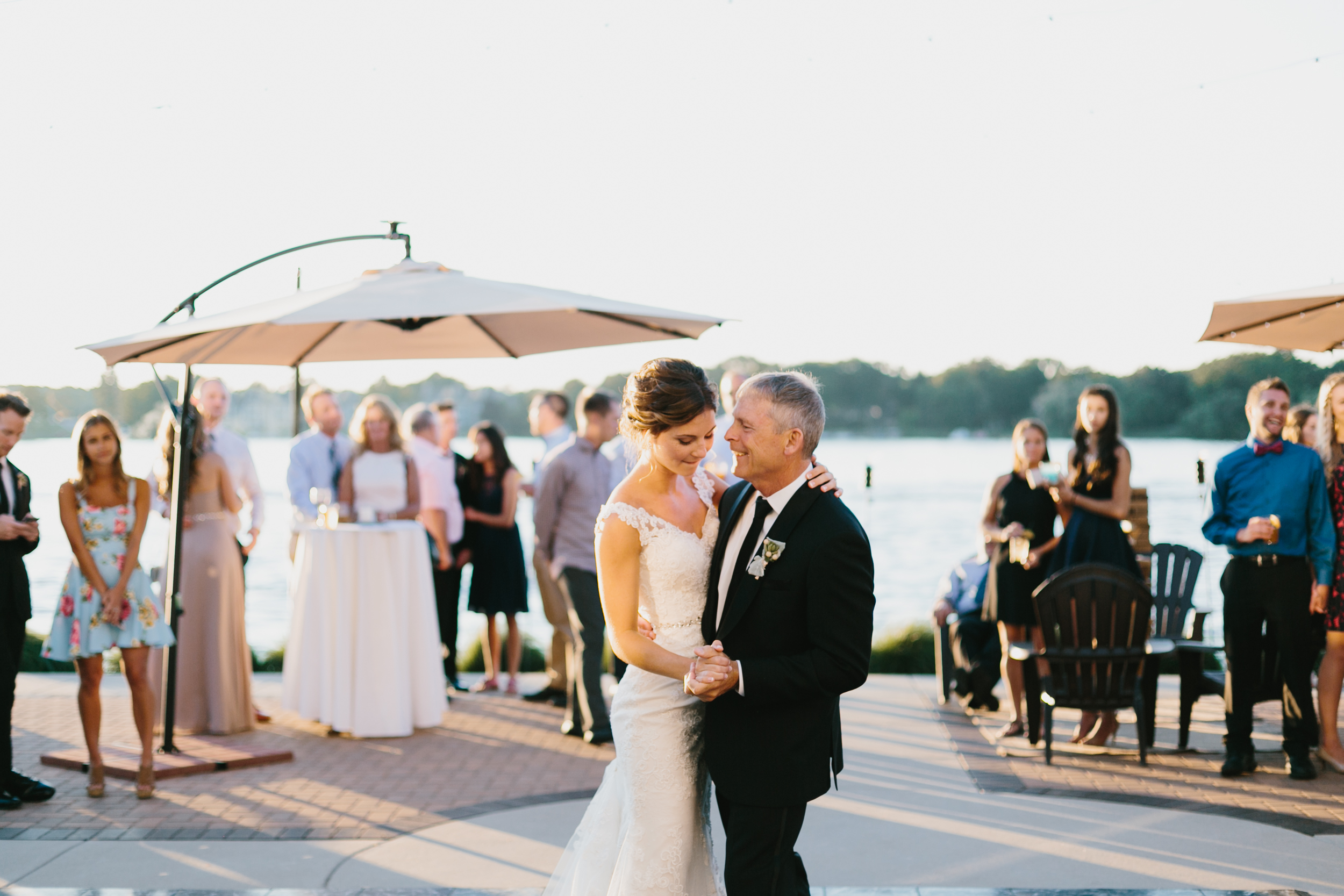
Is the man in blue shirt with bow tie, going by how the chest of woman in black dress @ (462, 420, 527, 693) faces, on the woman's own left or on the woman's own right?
on the woman's own left

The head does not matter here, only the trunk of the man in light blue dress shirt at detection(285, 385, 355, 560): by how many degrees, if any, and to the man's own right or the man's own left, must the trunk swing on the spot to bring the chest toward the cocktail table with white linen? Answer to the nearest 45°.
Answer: approximately 45° to the man's own right

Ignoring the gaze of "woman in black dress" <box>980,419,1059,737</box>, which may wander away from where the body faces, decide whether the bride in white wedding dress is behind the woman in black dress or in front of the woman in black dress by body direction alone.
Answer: in front

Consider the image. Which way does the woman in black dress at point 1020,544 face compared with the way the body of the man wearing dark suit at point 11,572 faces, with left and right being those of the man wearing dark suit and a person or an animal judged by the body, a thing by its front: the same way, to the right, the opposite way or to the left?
to the right

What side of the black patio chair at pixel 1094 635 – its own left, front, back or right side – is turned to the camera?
back

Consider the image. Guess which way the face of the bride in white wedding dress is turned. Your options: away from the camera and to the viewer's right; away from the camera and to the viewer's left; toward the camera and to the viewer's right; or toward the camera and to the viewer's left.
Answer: toward the camera and to the viewer's right

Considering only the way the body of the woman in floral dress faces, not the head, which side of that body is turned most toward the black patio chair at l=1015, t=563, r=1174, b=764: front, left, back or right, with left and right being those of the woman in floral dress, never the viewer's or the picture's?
left

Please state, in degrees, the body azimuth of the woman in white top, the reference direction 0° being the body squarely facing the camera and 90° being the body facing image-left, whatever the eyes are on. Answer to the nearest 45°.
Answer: approximately 0°

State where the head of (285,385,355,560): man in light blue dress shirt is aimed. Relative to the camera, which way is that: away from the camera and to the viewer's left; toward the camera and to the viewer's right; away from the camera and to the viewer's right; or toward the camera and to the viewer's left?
toward the camera and to the viewer's right

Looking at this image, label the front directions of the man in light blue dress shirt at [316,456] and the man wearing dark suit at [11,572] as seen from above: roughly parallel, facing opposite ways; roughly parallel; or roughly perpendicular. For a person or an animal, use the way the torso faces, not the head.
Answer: roughly parallel

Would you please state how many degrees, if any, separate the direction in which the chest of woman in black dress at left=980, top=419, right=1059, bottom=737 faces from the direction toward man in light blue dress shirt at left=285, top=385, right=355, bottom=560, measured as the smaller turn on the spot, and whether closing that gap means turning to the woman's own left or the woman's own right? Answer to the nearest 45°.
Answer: approximately 90° to the woman's own right

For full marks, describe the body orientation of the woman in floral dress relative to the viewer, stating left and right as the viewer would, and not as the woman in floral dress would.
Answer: facing the viewer

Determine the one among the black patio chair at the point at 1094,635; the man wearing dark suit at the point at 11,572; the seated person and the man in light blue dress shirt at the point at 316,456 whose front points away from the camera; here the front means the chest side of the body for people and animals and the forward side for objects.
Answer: the black patio chair

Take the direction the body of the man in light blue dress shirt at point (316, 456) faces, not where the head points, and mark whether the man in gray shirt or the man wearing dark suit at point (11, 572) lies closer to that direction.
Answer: the man in gray shirt

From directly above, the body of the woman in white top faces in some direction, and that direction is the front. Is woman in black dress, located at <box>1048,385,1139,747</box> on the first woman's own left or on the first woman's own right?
on the first woman's own left

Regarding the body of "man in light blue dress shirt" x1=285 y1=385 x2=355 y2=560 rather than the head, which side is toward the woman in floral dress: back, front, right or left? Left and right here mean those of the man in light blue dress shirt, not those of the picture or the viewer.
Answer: right

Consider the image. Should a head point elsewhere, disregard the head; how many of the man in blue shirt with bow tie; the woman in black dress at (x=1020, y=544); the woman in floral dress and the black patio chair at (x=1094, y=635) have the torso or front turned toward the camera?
3
